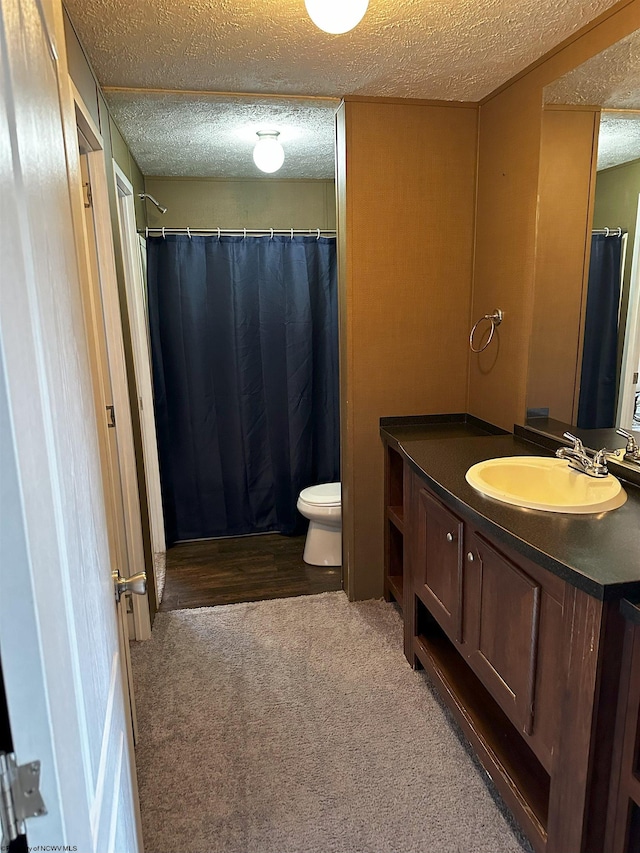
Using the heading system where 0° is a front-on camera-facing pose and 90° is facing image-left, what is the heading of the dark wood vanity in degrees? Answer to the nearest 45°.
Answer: approximately 45°

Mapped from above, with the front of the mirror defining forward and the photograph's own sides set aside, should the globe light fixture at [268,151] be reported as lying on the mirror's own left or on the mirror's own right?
on the mirror's own right

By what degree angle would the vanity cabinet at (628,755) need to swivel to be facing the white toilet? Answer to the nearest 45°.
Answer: approximately 90° to its right

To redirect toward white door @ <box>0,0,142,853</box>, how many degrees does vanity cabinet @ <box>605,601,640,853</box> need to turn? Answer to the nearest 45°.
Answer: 0° — it already faces it

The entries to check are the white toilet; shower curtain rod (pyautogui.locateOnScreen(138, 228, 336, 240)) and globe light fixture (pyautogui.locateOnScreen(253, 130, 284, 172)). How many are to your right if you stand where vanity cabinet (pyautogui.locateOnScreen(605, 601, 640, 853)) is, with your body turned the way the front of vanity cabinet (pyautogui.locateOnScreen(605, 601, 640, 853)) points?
3

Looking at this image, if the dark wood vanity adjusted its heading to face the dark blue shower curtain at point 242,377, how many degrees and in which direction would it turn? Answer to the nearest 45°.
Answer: approximately 90° to its right

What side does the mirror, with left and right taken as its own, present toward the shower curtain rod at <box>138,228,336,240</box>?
right

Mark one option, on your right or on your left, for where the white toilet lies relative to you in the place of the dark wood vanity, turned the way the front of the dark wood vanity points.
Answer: on your right
